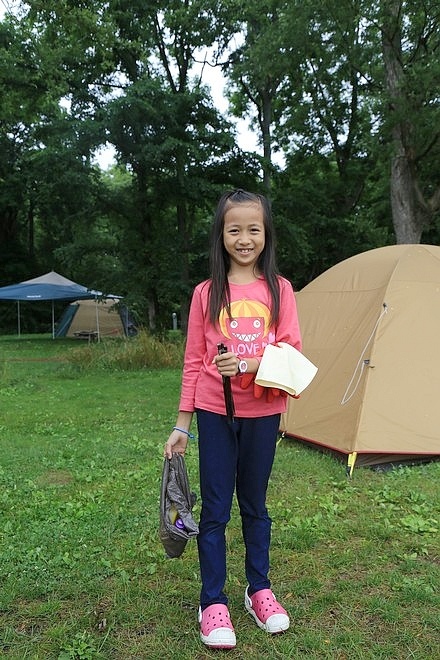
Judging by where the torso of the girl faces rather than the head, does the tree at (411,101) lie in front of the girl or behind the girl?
behind

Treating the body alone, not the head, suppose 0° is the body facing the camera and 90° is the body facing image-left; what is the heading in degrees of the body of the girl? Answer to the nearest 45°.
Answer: approximately 0°

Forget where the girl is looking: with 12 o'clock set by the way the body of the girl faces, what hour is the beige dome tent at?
The beige dome tent is roughly at 7 o'clock from the girl.

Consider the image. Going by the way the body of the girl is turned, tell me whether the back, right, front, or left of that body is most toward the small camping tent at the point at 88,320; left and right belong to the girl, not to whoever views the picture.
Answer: back

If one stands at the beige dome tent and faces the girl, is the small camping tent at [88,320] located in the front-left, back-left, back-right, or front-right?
back-right
